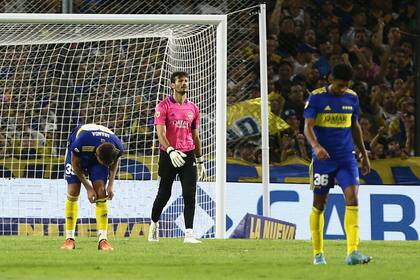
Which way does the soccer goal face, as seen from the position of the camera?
facing the viewer

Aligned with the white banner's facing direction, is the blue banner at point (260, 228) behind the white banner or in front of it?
in front

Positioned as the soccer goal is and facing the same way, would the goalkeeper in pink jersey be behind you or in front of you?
in front

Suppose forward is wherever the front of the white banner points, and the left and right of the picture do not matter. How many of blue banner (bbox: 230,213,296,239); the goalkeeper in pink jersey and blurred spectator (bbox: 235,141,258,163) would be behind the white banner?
1

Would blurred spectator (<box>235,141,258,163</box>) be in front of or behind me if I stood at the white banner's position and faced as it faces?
behind

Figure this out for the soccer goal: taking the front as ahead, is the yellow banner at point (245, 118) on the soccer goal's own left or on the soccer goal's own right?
on the soccer goal's own left

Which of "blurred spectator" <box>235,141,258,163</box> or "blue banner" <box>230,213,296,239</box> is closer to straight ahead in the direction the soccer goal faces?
the blue banner

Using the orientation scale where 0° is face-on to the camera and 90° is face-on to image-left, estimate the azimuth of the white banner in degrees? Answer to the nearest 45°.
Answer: approximately 0°
